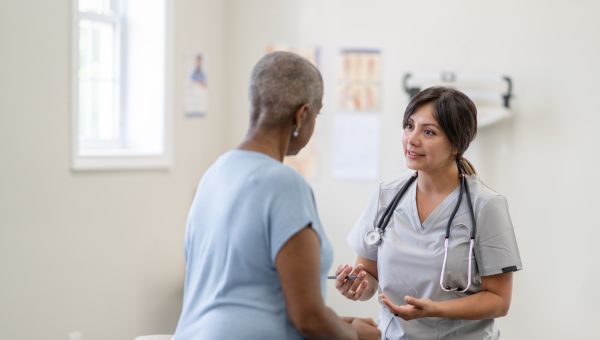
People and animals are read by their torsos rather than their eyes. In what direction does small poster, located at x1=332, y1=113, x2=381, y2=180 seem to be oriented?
toward the camera

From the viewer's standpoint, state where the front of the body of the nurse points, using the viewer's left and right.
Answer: facing the viewer and to the left of the viewer

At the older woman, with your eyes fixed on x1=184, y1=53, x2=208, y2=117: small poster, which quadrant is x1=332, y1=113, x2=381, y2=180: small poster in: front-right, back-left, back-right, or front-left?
front-right

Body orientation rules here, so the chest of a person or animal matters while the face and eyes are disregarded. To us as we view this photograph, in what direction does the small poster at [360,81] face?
facing the viewer

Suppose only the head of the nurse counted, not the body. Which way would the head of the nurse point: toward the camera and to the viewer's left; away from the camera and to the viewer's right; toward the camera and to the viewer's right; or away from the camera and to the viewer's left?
toward the camera and to the viewer's left

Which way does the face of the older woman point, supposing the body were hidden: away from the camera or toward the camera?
away from the camera

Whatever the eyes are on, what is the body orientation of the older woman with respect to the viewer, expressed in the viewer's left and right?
facing away from the viewer and to the right of the viewer

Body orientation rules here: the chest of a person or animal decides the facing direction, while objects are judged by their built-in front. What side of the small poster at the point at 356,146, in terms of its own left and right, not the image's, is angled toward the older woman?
front

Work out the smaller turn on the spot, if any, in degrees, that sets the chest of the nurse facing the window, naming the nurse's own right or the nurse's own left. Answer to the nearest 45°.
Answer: approximately 90° to the nurse's own right

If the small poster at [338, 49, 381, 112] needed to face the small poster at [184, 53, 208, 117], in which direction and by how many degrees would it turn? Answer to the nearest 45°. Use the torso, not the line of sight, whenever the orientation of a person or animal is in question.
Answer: approximately 90° to its right

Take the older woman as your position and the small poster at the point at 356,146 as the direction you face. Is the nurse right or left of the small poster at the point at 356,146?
right

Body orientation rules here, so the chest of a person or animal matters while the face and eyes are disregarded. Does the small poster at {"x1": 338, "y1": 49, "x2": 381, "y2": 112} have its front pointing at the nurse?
yes

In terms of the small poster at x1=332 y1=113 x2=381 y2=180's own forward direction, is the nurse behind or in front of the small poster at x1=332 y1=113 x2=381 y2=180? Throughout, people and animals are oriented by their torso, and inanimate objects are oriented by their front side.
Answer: in front

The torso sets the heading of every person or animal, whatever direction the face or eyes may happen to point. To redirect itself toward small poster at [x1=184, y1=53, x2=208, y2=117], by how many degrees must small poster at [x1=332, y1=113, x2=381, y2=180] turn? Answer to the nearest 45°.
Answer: approximately 90° to its right

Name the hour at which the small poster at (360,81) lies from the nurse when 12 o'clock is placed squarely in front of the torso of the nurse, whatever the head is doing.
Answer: The small poster is roughly at 4 o'clock from the nurse.

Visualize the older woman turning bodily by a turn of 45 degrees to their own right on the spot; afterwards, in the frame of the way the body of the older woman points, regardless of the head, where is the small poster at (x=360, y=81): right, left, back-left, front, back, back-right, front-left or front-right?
left
